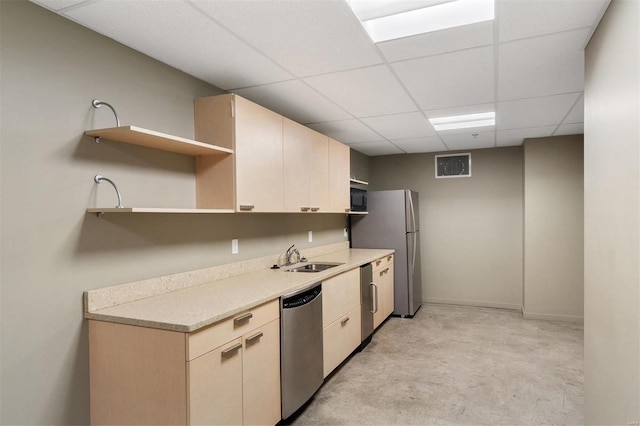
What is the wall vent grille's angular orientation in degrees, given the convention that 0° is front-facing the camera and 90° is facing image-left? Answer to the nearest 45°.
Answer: approximately 0°

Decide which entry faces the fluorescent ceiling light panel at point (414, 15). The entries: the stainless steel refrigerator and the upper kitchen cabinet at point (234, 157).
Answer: the upper kitchen cabinet

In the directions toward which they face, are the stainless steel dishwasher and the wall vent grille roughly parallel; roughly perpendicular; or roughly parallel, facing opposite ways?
roughly perpendicular

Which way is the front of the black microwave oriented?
to the viewer's right

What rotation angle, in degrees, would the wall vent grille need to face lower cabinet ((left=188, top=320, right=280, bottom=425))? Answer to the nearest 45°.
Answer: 0° — it already faces it

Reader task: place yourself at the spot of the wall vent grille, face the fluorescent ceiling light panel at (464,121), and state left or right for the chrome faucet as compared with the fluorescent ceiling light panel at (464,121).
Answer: right

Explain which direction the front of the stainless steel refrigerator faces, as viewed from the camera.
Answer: facing to the right of the viewer

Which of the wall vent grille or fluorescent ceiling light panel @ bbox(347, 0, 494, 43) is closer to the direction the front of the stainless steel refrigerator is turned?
the wall vent grille

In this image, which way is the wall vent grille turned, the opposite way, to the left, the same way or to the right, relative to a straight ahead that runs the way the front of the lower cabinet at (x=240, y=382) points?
to the right

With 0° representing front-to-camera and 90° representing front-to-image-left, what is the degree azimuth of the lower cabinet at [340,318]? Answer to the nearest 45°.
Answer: approximately 315°

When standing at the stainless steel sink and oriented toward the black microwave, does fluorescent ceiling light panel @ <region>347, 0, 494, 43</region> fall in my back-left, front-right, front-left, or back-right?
back-right

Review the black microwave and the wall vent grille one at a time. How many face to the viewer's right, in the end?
1

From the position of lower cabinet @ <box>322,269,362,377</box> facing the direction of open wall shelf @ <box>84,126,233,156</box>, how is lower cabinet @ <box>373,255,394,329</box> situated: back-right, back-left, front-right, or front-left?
back-right
